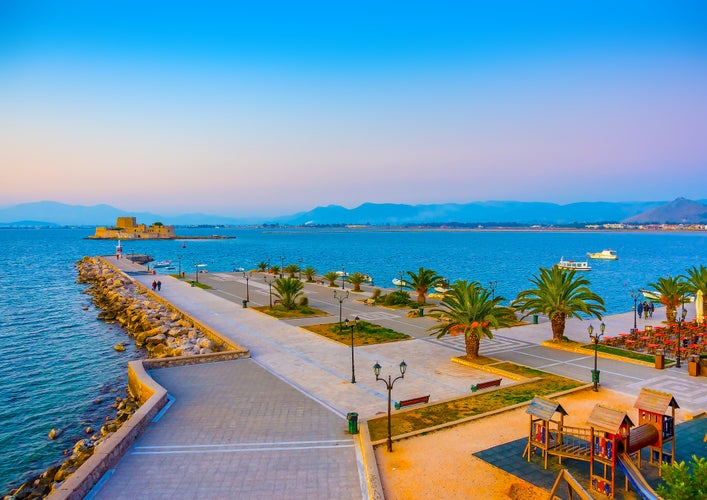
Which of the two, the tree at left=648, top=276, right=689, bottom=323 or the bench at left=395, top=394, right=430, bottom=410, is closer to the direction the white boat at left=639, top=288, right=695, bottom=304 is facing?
the bench

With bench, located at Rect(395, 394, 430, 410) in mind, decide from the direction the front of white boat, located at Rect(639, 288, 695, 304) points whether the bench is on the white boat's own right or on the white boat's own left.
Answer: on the white boat's own left

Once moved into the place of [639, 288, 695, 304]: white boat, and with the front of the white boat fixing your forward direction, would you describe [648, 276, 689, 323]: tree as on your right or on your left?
on your left

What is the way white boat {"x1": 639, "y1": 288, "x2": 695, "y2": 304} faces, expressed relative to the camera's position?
facing to the left of the viewer

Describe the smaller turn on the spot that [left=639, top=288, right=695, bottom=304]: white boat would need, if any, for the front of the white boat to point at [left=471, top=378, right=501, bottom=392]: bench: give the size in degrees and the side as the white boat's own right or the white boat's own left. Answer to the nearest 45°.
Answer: approximately 90° to the white boat's own left

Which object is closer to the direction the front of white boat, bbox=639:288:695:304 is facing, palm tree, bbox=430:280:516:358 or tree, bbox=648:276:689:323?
the palm tree

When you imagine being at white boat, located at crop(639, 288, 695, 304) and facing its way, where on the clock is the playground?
The playground is roughly at 9 o'clock from the white boat.

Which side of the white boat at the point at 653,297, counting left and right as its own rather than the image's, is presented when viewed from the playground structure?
left

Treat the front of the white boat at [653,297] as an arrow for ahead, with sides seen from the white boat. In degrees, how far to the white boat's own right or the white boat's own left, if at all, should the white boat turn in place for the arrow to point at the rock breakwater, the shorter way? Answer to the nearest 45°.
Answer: approximately 45° to the white boat's own left

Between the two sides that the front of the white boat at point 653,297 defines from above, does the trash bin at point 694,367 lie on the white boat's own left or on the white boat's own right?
on the white boat's own left

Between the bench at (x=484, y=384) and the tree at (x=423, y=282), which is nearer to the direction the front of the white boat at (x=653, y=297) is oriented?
the tree

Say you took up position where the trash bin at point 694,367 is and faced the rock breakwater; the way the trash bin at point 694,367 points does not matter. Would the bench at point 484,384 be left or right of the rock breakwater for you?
left

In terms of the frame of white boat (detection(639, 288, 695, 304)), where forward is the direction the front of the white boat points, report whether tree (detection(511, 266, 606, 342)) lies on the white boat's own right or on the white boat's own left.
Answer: on the white boat's own left

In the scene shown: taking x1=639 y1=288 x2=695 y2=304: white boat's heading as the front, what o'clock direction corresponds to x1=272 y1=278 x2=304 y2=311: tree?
The tree is roughly at 11 o'clock from the white boat.
